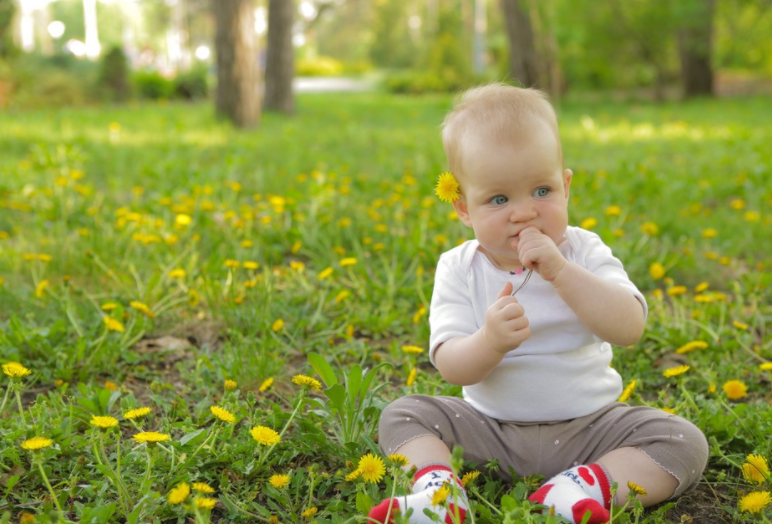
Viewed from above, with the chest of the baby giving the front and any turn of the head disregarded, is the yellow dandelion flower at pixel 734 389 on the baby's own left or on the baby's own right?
on the baby's own left

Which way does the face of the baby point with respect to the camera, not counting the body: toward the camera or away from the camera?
toward the camera

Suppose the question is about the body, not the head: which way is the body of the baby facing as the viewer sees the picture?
toward the camera

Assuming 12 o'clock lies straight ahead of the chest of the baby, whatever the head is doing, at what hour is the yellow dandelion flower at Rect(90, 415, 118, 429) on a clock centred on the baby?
The yellow dandelion flower is roughly at 2 o'clock from the baby.

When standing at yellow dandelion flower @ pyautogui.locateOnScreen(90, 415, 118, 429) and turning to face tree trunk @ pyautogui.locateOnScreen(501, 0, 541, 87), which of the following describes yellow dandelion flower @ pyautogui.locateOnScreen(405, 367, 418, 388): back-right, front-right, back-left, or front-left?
front-right

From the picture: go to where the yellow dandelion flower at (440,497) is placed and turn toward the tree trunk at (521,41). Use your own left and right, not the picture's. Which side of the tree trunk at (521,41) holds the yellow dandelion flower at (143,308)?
left

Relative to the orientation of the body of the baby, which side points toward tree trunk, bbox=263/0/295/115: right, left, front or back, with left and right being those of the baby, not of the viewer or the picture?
back

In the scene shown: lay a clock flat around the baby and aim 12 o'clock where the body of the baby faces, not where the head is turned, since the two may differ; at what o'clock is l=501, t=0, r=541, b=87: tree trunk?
The tree trunk is roughly at 6 o'clock from the baby.

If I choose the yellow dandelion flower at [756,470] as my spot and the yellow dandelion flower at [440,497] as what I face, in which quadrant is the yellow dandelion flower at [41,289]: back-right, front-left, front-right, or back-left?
front-right
